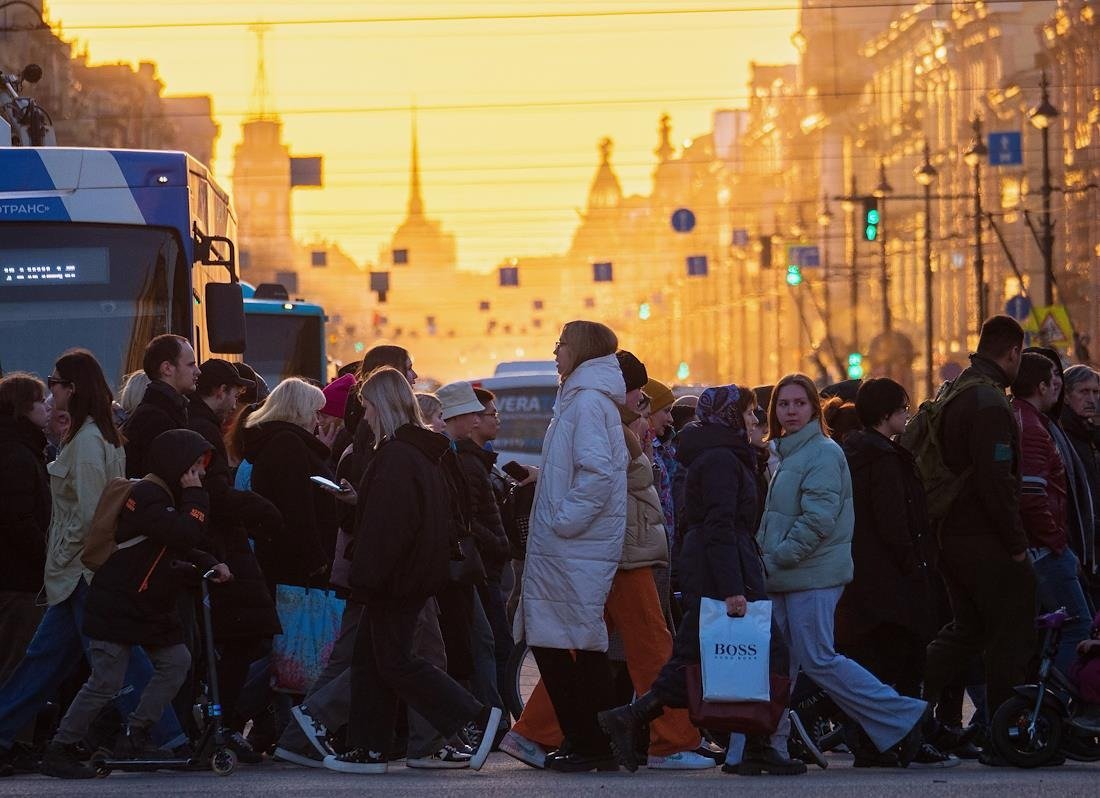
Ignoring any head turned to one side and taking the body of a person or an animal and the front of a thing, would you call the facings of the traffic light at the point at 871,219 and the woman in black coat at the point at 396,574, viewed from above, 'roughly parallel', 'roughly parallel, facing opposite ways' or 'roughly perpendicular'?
roughly perpendicular

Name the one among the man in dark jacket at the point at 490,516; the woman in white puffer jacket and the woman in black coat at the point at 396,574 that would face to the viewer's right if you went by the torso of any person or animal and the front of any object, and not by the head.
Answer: the man in dark jacket

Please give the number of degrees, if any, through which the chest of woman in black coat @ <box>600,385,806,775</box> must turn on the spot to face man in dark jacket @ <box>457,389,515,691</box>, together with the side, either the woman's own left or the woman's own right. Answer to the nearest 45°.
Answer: approximately 135° to the woman's own left

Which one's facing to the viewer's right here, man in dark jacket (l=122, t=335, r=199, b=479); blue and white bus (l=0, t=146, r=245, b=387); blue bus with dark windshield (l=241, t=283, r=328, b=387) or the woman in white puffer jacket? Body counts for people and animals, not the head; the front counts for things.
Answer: the man in dark jacket

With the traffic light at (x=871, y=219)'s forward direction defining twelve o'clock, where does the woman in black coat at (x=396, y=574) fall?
The woman in black coat is roughly at 12 o'clock from the traffic light.

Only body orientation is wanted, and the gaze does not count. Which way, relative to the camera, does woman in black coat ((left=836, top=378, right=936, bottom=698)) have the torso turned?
to the viewer's right

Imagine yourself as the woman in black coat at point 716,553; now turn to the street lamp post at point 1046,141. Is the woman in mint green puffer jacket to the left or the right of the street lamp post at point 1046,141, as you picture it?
right

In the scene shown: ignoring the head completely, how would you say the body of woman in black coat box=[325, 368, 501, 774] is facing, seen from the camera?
to the viewer's left

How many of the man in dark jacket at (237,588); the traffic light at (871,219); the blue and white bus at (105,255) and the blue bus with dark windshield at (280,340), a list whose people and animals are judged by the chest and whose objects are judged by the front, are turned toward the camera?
3

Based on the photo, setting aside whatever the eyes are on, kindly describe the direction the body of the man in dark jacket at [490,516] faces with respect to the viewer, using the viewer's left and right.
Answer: facing to the right of the viewer

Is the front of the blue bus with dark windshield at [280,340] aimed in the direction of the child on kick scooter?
yes

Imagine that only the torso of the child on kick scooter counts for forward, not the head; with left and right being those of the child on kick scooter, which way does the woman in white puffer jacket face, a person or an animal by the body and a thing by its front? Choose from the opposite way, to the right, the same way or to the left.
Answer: the opposite way
